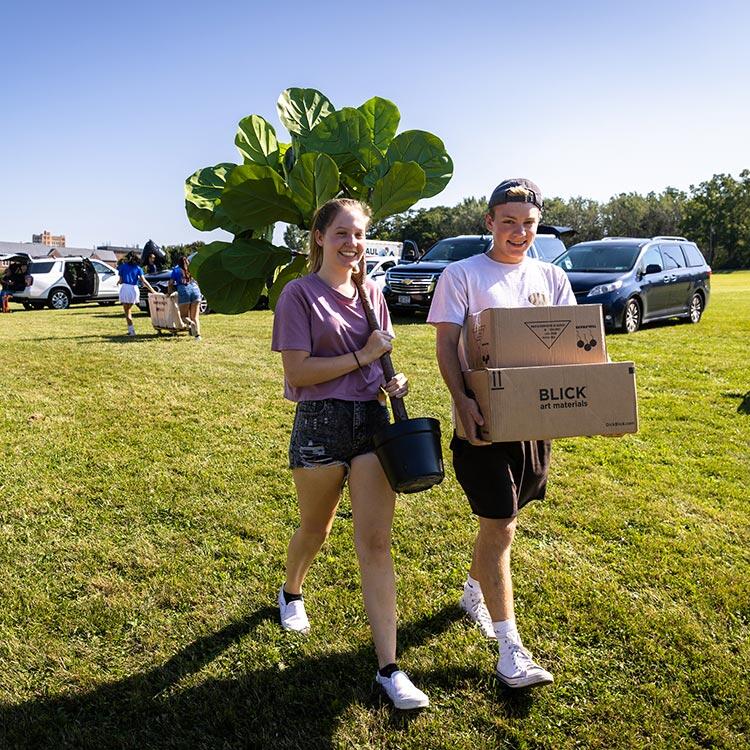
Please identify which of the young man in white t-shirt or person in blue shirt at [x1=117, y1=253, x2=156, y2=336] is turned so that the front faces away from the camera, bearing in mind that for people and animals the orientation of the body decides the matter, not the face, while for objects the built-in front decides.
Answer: the person in blue shirt

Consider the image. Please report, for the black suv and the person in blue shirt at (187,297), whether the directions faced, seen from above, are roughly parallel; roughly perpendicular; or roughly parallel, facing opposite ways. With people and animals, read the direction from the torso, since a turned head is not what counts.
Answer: roughly perpendicular

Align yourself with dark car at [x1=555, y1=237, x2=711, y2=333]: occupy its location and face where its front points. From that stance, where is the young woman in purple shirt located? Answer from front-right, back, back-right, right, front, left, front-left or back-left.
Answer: front-left

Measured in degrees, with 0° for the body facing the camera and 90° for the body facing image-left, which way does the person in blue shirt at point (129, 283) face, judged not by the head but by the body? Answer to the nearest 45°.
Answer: approximately 180°

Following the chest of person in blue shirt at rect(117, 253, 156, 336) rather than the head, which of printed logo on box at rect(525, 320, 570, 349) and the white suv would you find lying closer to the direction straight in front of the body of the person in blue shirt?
the white suv

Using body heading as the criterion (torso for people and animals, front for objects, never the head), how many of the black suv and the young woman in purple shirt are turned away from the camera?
0

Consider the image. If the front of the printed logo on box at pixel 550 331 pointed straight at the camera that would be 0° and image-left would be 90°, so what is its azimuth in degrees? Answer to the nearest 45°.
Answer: approximately 0°

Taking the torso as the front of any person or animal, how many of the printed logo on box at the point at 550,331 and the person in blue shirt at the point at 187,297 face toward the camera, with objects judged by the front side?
1

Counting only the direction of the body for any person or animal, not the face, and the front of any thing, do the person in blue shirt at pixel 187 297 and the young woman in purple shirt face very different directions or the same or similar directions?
very different directions

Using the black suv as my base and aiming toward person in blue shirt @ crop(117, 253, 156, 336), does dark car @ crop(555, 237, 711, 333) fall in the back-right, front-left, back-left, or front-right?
back-left

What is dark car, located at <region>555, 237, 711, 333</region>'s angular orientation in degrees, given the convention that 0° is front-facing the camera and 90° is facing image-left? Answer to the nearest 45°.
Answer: approximately 45°

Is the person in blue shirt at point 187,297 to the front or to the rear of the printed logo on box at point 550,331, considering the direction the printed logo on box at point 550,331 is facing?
to the rear

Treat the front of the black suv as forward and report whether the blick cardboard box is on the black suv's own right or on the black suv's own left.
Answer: on the black suv's own left

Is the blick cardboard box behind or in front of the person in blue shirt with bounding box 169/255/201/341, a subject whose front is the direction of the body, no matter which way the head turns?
behind

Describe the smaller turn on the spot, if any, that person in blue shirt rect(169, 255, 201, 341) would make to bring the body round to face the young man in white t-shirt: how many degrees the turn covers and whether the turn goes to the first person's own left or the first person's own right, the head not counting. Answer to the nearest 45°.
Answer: approximately 135° to the first person's own left
